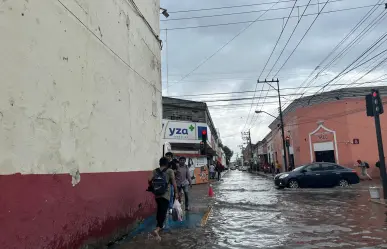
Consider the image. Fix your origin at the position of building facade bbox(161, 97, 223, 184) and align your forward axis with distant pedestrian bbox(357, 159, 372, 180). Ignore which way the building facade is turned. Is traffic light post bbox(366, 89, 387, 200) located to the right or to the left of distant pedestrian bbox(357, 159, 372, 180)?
right

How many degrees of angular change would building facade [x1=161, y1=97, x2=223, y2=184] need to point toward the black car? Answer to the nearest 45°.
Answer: approximately 45° to its left

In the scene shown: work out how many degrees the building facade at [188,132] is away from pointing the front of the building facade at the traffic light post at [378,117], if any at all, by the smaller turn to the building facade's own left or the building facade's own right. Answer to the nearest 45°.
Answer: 0° — it already faces it

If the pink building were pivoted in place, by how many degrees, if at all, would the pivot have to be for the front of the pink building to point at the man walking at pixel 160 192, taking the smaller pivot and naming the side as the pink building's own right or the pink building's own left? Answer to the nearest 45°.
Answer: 0° — it already faces them

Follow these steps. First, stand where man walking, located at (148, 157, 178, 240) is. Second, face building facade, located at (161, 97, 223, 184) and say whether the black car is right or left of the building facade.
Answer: right

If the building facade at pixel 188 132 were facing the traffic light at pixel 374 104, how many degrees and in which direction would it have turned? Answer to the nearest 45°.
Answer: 0° — it already faces it
